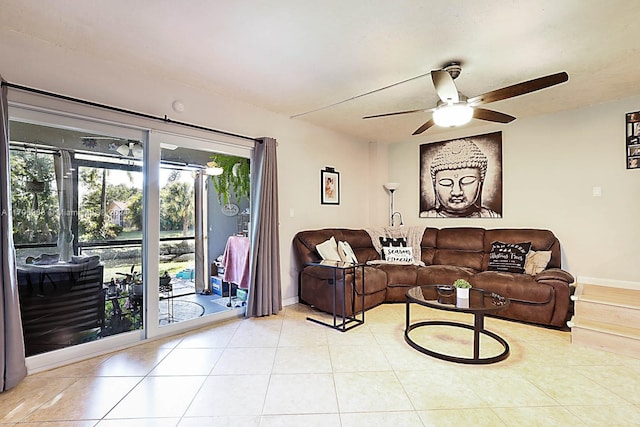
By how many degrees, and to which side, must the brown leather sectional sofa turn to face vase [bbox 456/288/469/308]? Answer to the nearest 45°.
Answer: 0° — it already faces it

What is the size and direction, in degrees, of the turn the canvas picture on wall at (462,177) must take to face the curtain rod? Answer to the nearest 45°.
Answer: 0° — it already faces it

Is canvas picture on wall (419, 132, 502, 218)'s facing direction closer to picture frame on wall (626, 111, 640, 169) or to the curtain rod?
the curtain rod

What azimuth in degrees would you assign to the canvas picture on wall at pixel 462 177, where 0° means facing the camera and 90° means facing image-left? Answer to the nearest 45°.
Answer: approximately 45°

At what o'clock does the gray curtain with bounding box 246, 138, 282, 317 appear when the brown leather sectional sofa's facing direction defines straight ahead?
The gray curtain is roughly at 2 o'clock from the brown leather sectional sofa.

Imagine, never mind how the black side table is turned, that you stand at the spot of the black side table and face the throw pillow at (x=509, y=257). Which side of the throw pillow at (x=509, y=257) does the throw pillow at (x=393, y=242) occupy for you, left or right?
left

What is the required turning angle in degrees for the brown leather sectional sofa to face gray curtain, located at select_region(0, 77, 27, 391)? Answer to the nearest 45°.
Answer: approximately 45° to its right

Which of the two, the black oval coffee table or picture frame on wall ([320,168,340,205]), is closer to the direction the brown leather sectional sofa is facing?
the black oval coffee table

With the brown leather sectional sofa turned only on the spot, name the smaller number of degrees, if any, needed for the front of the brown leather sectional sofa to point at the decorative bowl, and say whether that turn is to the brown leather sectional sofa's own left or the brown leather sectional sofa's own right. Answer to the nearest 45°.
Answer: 0° — it already faces it
